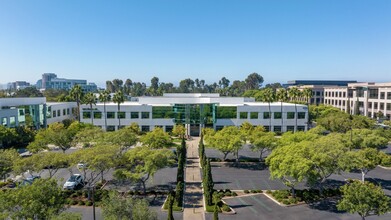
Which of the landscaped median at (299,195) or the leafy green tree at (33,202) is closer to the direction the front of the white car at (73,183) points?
the leafy green tree

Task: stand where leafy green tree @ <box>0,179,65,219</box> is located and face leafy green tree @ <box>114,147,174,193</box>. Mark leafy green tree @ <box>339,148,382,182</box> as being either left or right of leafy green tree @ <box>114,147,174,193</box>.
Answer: right

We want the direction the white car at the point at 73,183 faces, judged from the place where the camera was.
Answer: facing the viewer and to the left of the viewer

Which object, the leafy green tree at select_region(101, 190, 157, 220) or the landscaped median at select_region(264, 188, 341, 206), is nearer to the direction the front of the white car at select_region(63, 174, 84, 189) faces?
the leafy green tree

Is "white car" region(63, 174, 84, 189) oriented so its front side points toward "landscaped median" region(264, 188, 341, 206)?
no

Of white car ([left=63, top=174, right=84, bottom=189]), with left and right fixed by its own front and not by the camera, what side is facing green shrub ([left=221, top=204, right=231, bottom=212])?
left

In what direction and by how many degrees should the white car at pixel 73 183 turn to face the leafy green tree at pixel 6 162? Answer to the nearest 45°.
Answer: approximately 45° to its right

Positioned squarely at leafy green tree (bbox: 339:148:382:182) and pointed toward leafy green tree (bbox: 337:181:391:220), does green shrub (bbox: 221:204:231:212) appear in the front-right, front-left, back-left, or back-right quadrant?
front-right

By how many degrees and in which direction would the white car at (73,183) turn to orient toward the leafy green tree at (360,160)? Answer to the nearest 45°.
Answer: approximately 90° to its left

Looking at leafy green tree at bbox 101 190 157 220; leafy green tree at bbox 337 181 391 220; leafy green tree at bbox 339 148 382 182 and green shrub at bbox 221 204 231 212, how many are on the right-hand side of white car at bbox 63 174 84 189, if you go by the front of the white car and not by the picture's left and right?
0

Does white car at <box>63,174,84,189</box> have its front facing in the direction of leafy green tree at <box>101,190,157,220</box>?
no

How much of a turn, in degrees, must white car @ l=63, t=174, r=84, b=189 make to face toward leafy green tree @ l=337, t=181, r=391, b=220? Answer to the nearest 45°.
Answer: approximately 90° to its left

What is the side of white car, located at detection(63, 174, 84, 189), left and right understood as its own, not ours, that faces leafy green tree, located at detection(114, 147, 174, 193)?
left

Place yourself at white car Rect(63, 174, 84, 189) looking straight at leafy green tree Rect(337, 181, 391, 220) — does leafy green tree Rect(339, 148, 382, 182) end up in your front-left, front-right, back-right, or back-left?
front-left
